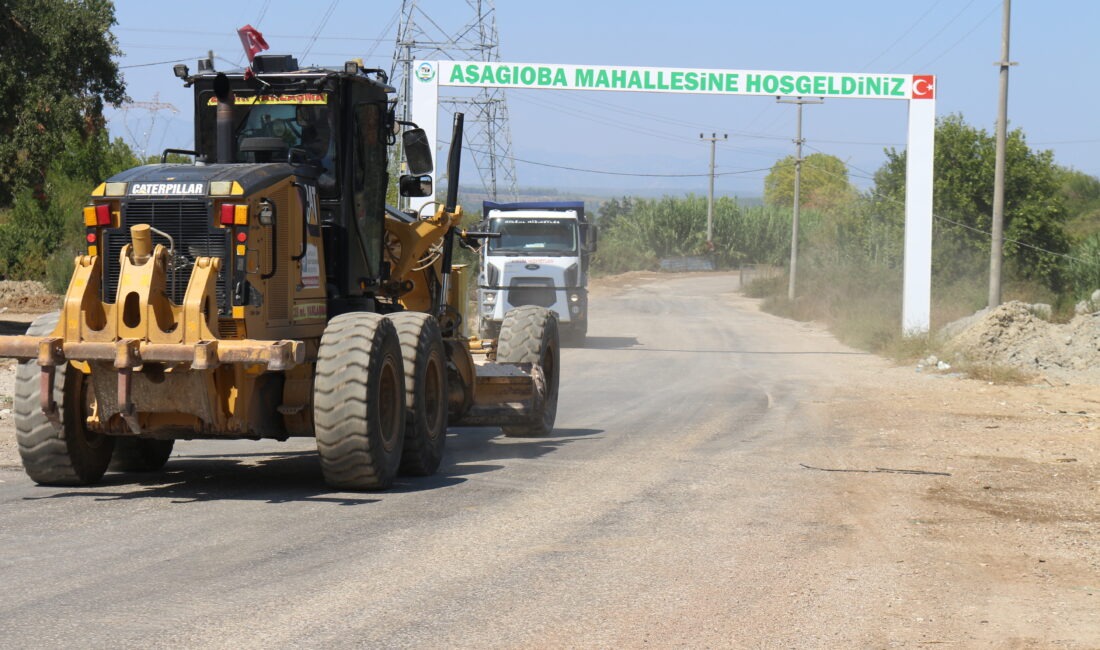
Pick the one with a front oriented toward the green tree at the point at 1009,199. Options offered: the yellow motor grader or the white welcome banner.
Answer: the yellow motor grader

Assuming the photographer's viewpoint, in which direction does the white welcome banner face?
facing the viewer

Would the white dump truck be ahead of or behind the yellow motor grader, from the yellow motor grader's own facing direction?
ahead

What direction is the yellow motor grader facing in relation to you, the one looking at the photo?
facing away from the viewer and to the right of the viewer

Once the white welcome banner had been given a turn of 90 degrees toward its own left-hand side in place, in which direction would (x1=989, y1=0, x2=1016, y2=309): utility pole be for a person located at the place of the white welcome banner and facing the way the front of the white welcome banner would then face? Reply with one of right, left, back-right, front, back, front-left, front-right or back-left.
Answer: front

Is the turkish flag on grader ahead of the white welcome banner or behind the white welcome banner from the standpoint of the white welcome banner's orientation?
ahead

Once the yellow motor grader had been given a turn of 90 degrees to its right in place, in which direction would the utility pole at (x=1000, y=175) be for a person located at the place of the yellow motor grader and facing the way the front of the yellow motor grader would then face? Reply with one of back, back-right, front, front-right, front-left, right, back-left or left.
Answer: left

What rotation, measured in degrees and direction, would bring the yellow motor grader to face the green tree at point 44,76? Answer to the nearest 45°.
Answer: approximately 45° to its left

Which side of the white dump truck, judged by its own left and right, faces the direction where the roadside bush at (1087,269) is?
left

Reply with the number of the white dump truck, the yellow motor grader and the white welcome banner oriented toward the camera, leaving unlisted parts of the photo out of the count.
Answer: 2

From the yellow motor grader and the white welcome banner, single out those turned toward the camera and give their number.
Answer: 1

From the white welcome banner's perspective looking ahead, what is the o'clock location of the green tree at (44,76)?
The green tree is roughly at 3 o'clock from the white welcome banner.

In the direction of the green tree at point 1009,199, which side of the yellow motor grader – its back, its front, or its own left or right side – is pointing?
front

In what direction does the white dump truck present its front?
toward the camera
